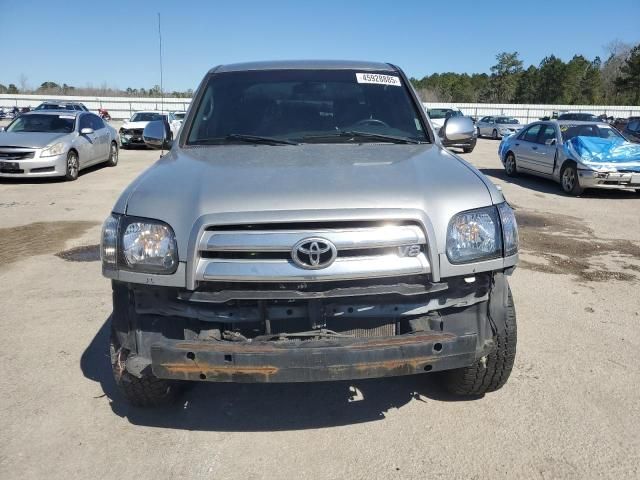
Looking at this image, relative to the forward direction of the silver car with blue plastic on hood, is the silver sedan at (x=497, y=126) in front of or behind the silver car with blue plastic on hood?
behind

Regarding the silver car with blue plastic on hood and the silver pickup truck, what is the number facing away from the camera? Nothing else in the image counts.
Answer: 0

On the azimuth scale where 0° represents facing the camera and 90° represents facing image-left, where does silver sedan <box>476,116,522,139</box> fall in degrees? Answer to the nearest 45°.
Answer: approximately 315°

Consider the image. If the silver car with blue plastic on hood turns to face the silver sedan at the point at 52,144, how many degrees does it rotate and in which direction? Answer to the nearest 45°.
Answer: approximately 135° to its right

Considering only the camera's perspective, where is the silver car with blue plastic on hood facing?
facing the viewer and to the right of the viewer

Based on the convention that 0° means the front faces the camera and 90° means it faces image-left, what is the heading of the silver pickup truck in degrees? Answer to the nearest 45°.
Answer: approximately 0°

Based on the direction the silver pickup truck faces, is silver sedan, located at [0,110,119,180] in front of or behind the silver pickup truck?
behind

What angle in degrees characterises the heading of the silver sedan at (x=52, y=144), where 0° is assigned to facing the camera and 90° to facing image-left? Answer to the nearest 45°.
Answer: approximately 45°

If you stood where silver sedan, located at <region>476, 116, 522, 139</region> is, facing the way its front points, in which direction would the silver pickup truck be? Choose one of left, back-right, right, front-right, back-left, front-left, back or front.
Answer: front-right

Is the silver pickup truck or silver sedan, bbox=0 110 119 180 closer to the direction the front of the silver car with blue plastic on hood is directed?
the silver pickup truck

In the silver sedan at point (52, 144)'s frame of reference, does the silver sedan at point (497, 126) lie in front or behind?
behind

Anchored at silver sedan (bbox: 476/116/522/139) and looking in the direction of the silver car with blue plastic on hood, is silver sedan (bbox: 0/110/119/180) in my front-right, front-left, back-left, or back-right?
front-right

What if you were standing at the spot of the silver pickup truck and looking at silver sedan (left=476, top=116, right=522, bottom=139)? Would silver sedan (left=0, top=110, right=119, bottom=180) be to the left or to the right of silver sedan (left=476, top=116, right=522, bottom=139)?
left
